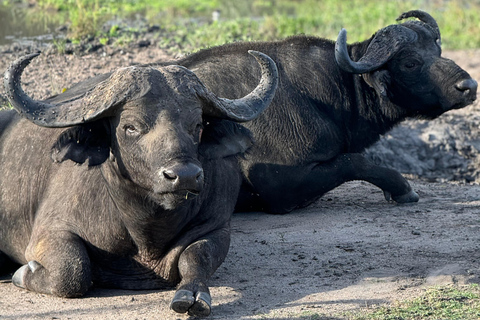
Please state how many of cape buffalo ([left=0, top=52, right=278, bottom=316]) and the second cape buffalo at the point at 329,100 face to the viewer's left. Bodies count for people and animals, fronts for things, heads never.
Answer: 0

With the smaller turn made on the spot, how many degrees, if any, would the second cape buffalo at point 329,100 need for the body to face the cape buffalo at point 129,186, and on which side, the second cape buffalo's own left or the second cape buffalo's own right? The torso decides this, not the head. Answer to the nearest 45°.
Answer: approximately 135° to the second cape buffalo's own right

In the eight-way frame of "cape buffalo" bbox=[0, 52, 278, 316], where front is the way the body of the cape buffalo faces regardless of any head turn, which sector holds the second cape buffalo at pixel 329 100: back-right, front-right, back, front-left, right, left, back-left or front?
left

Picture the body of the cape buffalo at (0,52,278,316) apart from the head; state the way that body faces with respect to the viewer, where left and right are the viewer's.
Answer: facing the viewer and to the right of the viewer

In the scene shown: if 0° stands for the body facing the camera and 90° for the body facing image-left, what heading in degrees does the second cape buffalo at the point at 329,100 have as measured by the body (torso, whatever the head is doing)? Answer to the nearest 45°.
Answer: approximately 270°
